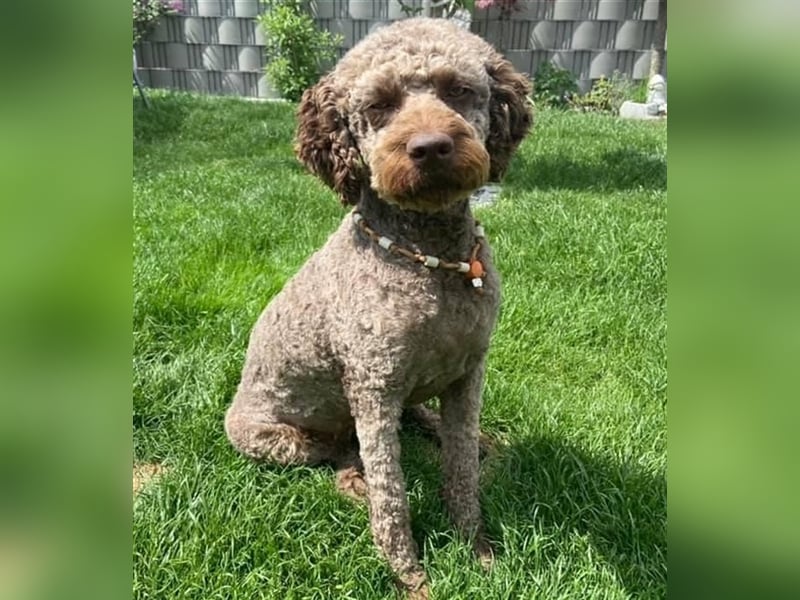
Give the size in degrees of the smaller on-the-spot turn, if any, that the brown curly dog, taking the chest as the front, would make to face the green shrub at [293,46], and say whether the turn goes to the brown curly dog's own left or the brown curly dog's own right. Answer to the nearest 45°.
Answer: approximately 135° to the brown curly dog's own left

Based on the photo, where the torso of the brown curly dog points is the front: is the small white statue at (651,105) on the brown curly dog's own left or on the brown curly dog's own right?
on the brown curly dog's own left

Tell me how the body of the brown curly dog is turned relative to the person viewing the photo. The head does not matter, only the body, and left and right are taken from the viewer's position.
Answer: facing the viewer and to the right of the viewer

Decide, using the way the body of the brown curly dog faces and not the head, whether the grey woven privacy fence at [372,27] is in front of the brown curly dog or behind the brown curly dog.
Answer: behind

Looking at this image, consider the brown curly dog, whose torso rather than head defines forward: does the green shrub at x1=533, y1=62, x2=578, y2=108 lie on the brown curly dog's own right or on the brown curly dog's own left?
on the brown curly dog's own left

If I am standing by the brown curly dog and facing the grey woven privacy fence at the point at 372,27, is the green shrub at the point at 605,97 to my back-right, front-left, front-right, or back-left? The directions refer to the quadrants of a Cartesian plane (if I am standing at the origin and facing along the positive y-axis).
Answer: front-right

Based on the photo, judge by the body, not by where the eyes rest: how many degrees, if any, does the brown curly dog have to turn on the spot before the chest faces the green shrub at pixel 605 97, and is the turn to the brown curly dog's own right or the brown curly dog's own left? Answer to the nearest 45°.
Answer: approximately 135° to the brown curly dog's own left
